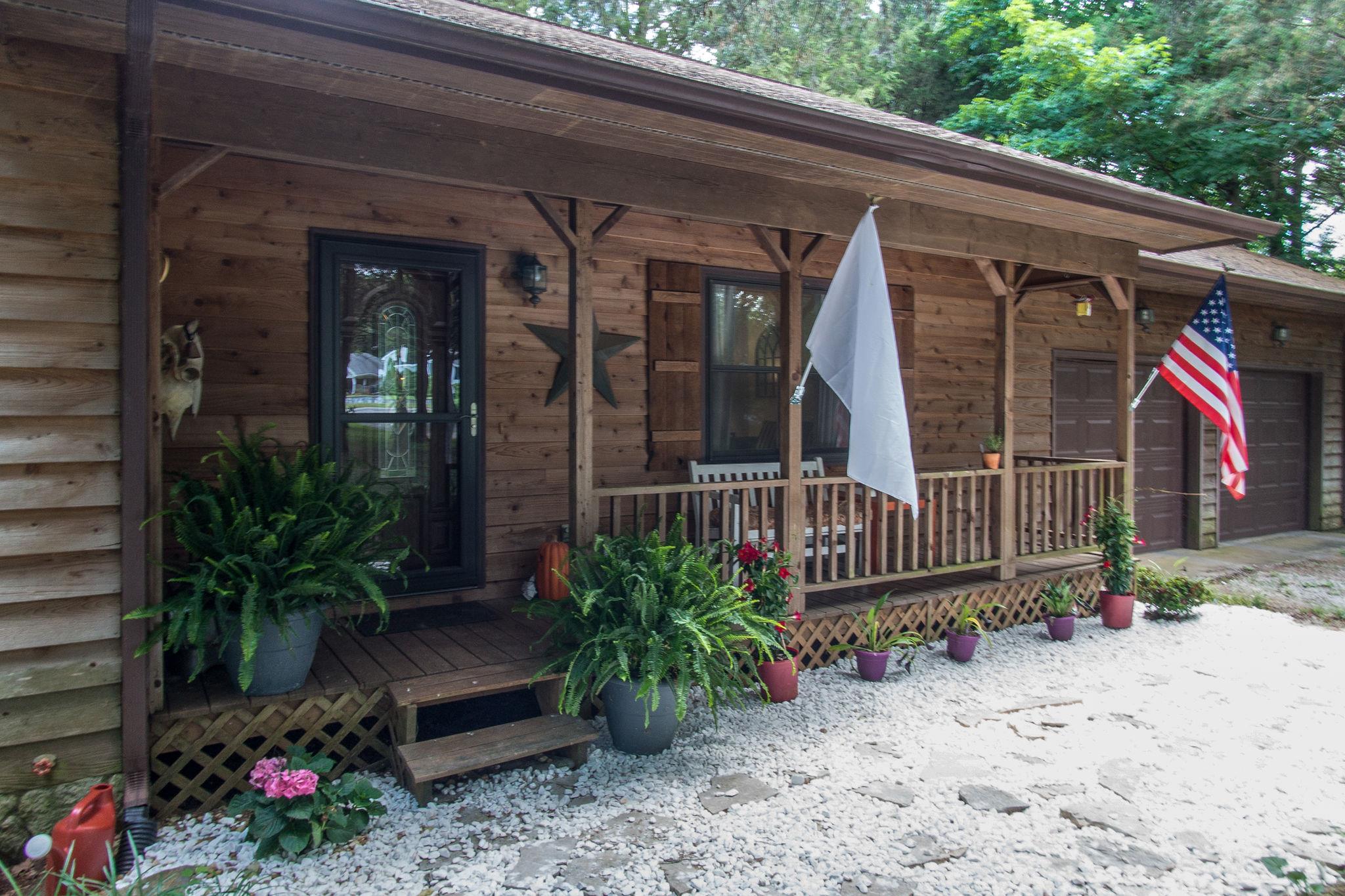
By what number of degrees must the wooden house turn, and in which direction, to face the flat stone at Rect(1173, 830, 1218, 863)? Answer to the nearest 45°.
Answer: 0° — it already faces it

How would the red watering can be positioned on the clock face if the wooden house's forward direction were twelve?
The red watering can is roughly at 2 o'clock from the wooden house.

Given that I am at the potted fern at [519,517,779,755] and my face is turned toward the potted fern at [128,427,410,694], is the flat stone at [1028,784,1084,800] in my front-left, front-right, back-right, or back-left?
back-left

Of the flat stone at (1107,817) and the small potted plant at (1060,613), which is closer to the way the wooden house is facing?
the flat stone

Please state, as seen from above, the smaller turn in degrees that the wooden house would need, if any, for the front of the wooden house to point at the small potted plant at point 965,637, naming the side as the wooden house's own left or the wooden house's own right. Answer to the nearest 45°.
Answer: approximately 45° to the wooden house's own left

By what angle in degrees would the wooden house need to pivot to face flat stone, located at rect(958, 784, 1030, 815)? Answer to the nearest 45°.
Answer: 0° — it already faces it

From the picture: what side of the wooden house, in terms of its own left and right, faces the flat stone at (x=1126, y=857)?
front

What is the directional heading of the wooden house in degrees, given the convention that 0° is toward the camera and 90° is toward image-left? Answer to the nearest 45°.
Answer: approximately 315°

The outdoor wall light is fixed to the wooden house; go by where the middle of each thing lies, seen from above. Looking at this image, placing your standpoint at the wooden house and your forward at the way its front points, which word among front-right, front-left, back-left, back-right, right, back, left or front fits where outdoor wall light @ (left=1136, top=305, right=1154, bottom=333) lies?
left
